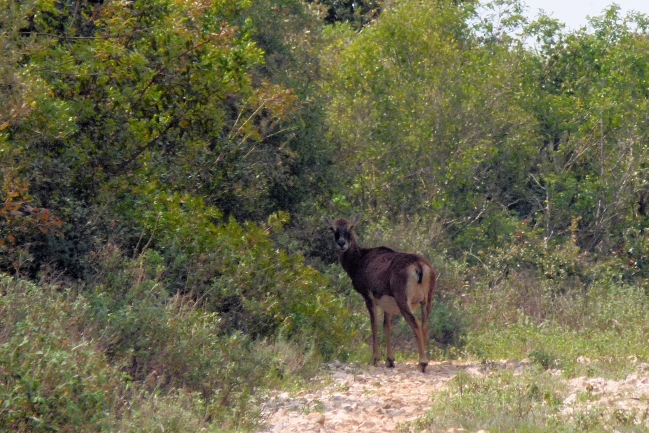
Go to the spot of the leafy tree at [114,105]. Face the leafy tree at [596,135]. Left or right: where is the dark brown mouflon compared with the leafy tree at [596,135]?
right

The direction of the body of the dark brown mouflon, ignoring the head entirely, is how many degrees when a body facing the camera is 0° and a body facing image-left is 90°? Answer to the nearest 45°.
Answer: approximately 135°

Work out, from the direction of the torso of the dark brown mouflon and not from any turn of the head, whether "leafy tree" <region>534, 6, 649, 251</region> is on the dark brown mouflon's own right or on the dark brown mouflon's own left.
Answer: on the dark brown mouflon's own right

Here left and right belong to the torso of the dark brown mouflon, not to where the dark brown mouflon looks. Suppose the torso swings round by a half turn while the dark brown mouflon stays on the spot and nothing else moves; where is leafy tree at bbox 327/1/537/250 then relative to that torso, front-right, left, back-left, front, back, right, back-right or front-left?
back-left

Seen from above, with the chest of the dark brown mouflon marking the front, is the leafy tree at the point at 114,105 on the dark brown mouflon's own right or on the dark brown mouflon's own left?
on the dark brown mouflon's own left
